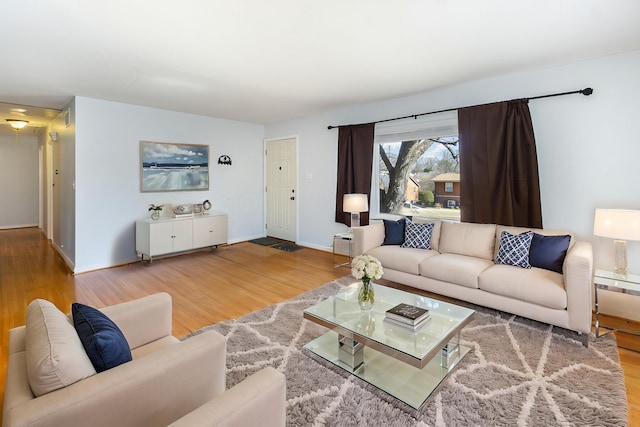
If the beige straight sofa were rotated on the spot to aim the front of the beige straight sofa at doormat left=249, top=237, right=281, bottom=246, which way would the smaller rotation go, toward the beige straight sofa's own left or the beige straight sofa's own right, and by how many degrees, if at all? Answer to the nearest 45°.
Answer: approximately 90° to the beige straight sofa's own right

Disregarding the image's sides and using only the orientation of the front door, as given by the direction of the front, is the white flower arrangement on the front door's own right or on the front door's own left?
on the front door's own left

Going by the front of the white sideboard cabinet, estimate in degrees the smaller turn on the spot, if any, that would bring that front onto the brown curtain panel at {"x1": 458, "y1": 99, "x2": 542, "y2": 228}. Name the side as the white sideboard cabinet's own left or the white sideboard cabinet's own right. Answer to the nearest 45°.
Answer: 0° — it already faces it

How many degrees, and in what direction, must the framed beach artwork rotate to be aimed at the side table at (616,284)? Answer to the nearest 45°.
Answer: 0° — it already faces it

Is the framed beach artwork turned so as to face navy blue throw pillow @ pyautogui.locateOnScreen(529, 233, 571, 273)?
yes

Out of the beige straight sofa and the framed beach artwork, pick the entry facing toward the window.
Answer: the framed beach artwork

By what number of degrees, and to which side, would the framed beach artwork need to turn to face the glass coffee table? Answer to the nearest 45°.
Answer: approximately 45° to its right

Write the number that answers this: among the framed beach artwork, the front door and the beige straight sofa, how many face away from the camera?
0

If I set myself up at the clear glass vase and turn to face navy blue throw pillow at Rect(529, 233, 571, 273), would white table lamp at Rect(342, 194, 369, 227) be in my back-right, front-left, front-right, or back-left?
front-left

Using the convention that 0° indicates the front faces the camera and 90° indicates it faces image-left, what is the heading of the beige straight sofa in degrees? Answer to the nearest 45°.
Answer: approximately 45°

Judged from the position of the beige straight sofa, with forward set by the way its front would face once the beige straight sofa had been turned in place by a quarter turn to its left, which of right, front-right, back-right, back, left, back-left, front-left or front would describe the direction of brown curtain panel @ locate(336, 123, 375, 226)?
back

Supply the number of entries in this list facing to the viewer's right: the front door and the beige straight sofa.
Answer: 0

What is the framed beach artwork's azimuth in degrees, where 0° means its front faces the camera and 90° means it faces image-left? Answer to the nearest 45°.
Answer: approximately 315°

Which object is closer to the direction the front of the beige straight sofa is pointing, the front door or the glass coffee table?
the glass coffee table
